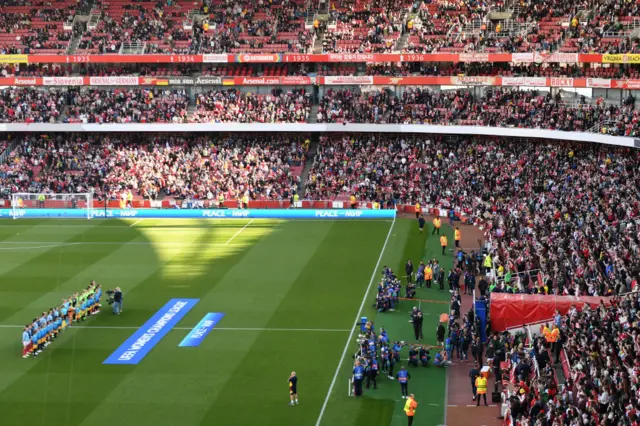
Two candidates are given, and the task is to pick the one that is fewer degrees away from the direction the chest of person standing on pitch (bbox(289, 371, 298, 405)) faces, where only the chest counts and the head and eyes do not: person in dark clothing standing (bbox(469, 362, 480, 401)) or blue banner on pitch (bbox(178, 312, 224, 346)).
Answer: the blue banner on pitch

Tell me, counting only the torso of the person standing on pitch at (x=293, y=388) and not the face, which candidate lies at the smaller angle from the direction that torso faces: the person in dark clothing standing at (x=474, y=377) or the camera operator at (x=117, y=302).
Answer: the camera operator

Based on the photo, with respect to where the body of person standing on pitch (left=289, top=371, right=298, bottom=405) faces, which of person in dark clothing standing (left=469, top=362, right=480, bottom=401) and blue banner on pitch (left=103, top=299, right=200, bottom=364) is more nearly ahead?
the blue banner on pitch
